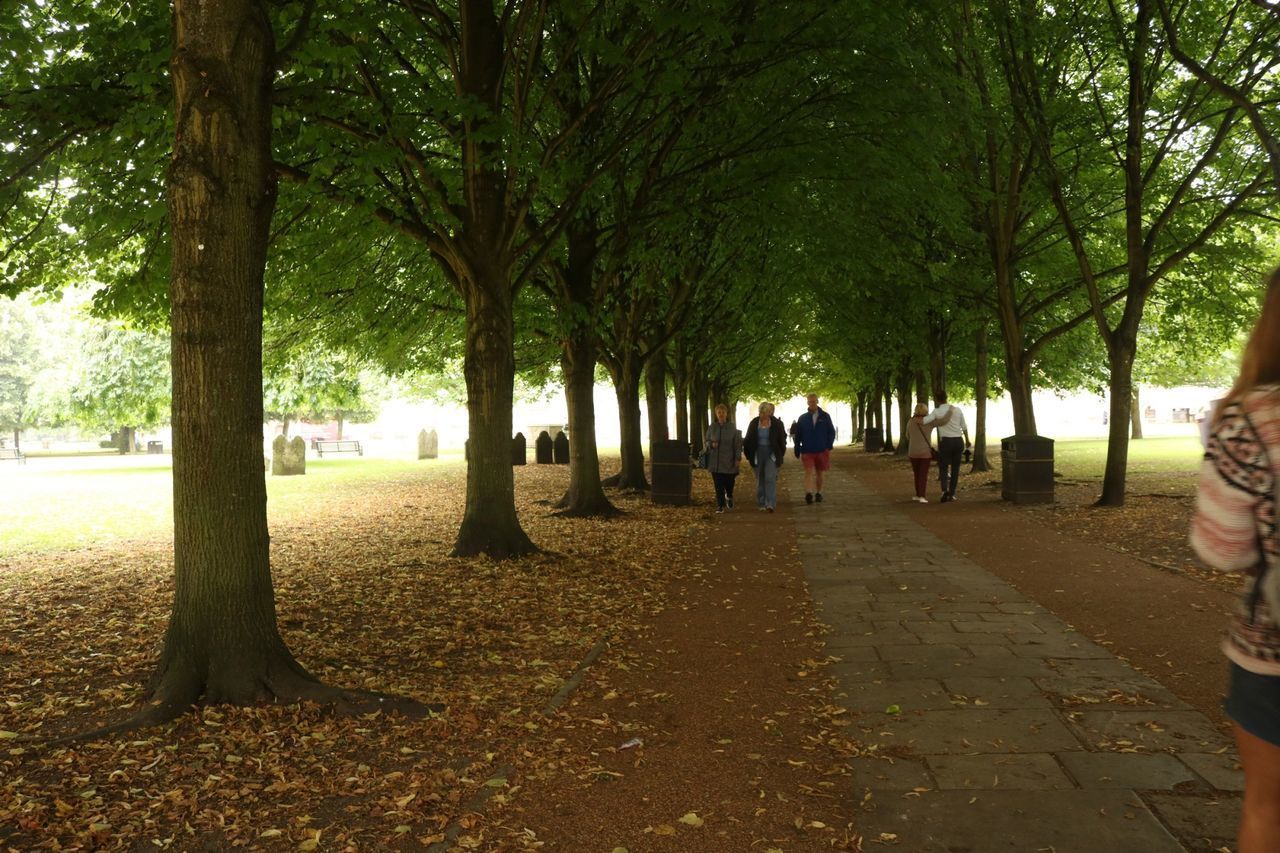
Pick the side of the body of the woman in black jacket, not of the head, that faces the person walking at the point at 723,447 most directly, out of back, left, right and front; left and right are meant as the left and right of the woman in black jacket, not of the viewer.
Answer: right

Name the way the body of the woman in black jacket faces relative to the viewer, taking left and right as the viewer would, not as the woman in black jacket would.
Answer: facing the viewer

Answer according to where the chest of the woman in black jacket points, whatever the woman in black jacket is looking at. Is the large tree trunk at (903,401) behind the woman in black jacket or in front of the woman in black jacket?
behind

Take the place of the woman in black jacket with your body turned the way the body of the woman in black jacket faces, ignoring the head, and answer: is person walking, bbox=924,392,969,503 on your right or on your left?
on your left

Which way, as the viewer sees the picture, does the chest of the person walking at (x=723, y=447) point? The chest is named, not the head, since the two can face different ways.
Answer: toward the camera

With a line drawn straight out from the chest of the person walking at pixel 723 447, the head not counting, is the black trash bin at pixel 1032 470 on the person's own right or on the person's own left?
on the person's own left

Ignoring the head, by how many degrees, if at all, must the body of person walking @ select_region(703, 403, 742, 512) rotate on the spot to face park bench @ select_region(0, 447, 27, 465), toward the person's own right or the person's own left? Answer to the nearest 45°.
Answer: approximately 135° to the person's own right

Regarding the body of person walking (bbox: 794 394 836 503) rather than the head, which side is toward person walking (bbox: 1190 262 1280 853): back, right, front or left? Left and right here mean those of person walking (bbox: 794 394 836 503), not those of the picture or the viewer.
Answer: front

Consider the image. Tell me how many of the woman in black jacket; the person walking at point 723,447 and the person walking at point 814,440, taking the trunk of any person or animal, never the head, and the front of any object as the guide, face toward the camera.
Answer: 3

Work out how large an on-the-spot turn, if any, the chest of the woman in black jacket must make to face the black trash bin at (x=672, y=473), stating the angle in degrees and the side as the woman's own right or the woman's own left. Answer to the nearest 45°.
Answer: approximately 135° to the woman's own right

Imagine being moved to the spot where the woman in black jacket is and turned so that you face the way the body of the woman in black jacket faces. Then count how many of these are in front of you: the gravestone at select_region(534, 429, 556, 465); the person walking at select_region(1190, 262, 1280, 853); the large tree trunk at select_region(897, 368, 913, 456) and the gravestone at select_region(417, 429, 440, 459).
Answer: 1

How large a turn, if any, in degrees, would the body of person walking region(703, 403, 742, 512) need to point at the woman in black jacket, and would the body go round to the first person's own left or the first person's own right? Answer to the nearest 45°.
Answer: approximately 90° to the first person's own left

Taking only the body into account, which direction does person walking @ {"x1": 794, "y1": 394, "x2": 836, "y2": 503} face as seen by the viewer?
toward the camera

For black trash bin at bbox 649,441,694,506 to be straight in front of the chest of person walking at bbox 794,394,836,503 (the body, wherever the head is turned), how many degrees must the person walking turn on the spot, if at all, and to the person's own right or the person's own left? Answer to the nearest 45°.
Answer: approximately 90° to the person's own right

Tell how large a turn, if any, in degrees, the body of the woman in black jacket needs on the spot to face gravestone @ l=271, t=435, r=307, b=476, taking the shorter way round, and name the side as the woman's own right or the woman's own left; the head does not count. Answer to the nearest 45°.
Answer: approximately 135° to the woman's own right
